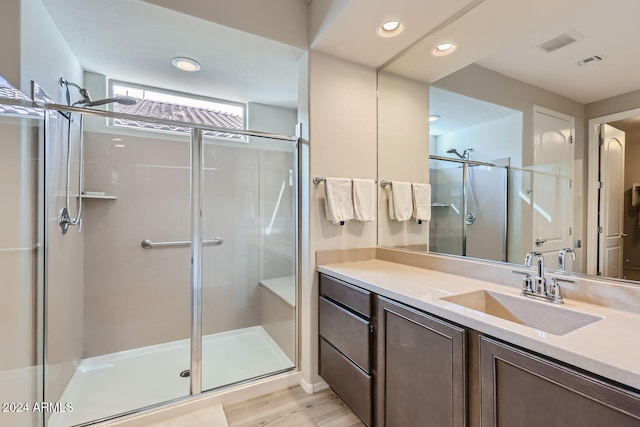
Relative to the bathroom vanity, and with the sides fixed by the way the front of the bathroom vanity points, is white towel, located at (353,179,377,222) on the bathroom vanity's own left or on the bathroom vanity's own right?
on the bathroom vanity's own right

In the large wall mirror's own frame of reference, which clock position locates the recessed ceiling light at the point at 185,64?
The recessed ceiling light is roughly at 1 o'clock from the large wall mirror.

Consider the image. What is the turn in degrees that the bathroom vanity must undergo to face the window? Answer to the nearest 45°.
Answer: approximately 45° to its right

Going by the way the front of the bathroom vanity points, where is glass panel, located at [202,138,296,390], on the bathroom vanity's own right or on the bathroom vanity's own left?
on the bathroom vanity's own right

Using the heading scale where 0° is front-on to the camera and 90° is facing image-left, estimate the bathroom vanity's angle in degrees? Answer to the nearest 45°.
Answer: approximately 45°

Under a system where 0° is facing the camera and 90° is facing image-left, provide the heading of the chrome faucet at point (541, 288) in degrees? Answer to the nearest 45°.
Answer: approximately 45°

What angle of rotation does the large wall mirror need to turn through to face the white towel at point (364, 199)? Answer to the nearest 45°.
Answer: approximately 45° to its right

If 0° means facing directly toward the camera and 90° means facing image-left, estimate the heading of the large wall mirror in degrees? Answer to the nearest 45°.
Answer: approximately 45°
